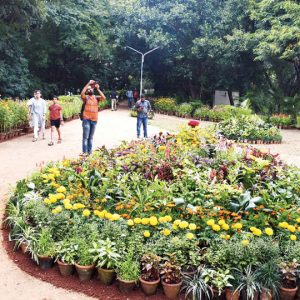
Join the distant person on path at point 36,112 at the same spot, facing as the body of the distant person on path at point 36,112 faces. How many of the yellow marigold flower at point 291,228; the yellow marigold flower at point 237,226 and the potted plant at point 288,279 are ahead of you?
3

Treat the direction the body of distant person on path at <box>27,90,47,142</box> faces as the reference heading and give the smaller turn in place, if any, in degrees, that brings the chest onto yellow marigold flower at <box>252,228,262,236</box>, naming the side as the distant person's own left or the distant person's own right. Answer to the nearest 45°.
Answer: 0° — they already face it

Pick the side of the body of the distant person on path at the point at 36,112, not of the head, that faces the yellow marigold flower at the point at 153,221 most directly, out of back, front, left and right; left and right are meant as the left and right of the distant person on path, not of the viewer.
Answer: front

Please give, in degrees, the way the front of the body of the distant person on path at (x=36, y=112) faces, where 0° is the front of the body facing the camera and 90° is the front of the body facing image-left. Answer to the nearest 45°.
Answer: approximately 0°

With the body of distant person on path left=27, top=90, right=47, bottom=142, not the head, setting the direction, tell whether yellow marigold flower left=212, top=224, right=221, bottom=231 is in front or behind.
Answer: in front

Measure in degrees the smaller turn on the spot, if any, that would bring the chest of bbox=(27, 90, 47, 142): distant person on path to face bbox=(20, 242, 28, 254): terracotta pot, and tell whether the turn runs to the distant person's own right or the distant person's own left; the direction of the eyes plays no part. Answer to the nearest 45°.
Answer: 0° — they already face it

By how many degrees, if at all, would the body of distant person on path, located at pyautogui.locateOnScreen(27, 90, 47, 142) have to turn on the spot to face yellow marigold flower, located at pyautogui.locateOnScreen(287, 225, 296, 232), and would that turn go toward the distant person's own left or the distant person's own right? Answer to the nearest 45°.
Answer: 0° — they already face it

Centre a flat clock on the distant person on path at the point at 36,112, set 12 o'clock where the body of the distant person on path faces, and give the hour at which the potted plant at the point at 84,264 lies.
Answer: The potted plant is roughly at 12 o'clock from the distant person on path.

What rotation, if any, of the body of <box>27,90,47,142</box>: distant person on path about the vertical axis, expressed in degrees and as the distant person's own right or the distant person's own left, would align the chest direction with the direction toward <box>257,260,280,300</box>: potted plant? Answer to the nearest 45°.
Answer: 0° — they already face it

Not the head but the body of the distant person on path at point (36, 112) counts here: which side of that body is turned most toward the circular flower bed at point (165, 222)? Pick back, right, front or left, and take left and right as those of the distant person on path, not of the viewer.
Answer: front

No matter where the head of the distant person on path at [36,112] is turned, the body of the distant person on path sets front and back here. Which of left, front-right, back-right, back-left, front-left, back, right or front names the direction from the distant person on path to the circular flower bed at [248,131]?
left

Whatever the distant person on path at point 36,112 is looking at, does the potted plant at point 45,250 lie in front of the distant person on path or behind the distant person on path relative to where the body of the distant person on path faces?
in front

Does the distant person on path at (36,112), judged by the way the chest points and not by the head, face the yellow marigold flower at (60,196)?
yes
